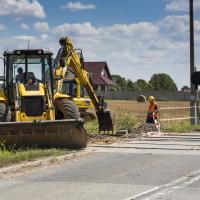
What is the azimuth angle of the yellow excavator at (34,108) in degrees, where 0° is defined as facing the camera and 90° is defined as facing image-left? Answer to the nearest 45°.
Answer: approximately 0°
